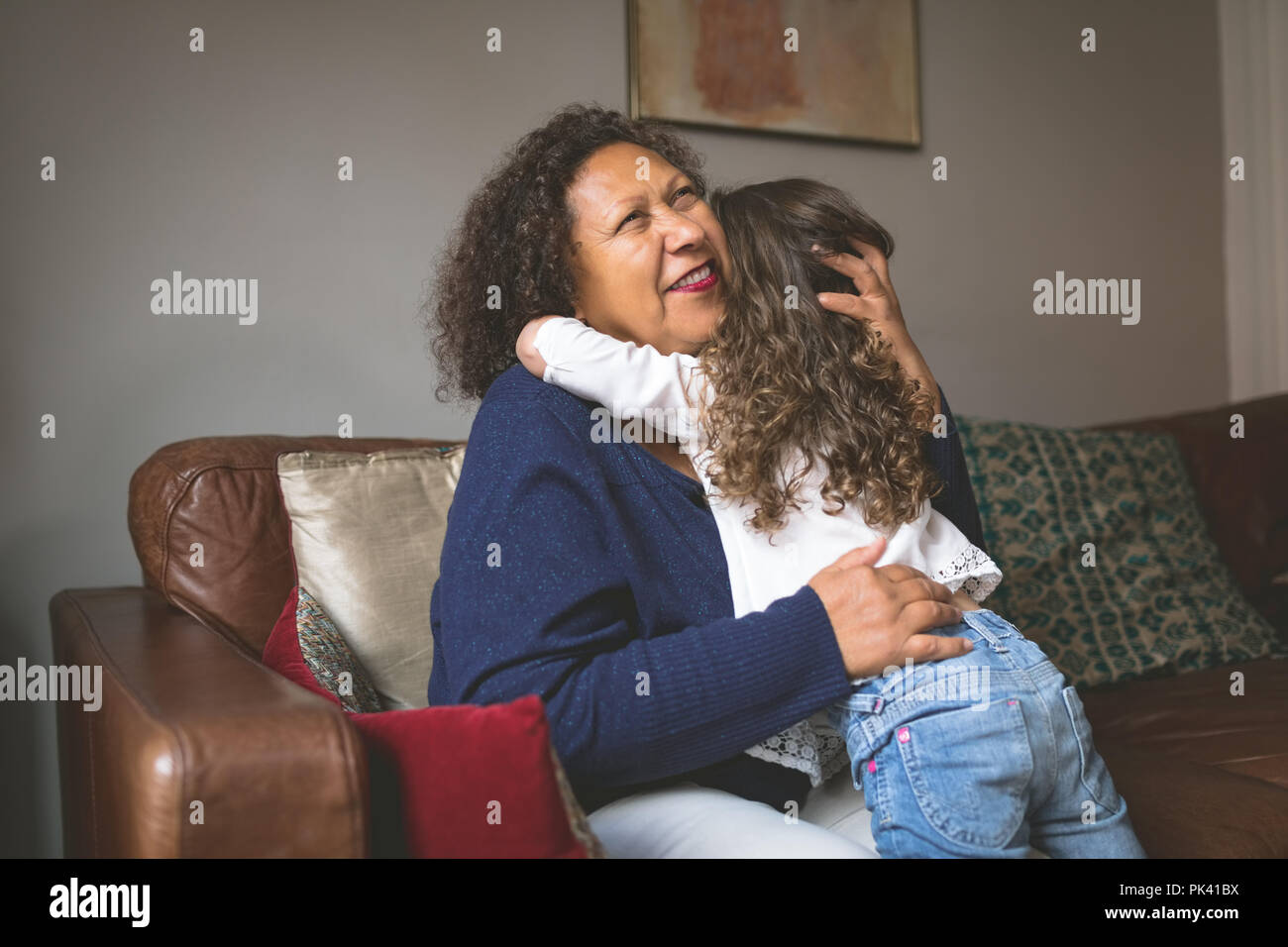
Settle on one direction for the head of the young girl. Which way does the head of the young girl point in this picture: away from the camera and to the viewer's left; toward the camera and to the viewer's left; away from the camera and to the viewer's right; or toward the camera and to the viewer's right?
away from the camera and to the viewer's left

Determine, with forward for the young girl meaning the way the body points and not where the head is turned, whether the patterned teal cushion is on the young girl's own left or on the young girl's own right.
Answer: on the young girl's own right

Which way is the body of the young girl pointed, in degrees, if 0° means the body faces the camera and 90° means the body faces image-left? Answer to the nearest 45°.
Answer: approximately 135°

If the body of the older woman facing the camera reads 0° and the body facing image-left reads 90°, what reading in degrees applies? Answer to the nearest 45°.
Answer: approximately 315°

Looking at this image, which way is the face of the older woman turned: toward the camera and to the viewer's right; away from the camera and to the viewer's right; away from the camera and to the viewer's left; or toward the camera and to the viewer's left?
toward the camera and to the viewer's right

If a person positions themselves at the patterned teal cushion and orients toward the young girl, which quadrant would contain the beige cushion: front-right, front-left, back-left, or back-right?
front-right

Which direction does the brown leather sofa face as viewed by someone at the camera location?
facing the viewer and to the right of the viewer

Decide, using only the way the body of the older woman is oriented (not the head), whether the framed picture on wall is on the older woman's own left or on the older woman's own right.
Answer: on the older woman's own left
